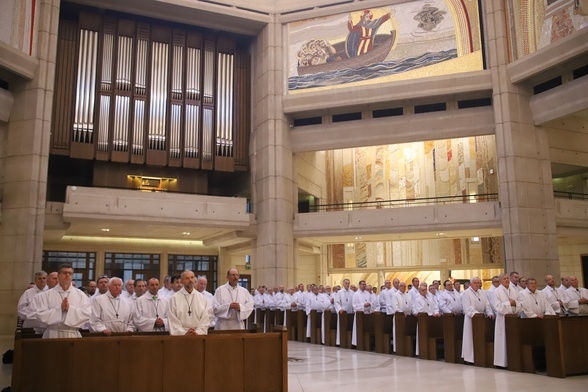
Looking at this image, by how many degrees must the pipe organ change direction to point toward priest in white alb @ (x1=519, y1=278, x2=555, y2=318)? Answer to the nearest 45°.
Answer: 0° — it already faces them

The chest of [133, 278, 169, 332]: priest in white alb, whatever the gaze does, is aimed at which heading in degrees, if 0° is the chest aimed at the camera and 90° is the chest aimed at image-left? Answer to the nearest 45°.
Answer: approximately 315°

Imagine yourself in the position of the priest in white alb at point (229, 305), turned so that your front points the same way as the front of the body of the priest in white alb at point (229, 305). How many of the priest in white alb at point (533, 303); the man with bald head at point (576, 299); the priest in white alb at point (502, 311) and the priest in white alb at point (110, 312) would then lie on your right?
1

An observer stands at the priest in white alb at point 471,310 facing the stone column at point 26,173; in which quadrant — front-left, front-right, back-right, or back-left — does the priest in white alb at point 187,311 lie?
front-left

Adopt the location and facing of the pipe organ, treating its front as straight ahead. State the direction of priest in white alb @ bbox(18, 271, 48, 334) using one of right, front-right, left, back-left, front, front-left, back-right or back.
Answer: front-right

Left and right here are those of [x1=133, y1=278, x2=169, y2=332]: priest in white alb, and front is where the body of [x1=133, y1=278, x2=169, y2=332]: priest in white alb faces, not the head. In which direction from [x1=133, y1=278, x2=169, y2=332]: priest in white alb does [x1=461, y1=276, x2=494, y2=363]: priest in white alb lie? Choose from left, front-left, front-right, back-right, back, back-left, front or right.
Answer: front-left

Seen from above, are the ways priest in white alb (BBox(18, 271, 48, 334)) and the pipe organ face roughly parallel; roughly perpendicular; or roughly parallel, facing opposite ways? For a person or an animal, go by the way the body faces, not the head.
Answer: roughly parallel

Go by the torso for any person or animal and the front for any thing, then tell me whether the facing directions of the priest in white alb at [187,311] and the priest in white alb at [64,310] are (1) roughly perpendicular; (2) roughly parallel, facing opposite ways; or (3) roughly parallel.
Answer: roughly parallel

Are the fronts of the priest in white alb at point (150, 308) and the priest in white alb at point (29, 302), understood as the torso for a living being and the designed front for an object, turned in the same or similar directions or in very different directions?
same or similar directions

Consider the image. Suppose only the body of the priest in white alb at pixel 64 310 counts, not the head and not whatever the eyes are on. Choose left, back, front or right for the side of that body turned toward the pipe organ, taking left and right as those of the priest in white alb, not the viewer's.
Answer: back

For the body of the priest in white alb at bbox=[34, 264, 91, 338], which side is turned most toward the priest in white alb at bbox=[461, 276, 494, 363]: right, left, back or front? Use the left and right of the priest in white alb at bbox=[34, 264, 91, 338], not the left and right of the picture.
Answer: left

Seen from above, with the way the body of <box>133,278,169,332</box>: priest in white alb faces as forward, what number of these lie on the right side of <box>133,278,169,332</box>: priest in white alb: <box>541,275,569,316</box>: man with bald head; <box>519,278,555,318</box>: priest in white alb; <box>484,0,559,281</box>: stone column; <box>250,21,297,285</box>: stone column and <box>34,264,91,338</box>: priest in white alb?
1

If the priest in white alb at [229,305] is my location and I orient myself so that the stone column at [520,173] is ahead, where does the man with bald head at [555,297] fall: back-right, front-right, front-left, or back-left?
front-right

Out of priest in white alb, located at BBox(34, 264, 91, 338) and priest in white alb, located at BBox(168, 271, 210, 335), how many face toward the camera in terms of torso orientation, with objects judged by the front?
2

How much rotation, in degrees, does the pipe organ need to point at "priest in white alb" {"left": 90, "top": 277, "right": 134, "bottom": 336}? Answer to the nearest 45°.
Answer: approximately 45° to its right

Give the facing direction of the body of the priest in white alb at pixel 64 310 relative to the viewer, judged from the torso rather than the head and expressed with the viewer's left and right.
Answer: facing the viewer

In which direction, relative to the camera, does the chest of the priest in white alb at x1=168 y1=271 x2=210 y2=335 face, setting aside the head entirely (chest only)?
toward the camera

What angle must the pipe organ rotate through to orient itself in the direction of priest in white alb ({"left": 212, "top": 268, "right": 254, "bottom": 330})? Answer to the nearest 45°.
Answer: approximately 45° to its right
